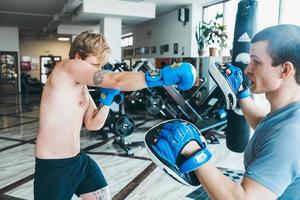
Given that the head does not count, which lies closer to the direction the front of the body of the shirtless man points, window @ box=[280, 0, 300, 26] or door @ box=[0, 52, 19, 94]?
the window

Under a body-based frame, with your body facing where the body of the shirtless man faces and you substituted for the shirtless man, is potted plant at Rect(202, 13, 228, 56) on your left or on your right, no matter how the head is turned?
on your left

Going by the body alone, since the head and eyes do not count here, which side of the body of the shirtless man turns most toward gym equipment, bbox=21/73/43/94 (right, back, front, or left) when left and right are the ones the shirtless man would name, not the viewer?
left

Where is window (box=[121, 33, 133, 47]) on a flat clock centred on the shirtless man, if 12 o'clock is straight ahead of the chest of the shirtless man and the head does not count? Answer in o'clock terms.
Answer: The window is roughly at 9 o'clock from the shirtless man.

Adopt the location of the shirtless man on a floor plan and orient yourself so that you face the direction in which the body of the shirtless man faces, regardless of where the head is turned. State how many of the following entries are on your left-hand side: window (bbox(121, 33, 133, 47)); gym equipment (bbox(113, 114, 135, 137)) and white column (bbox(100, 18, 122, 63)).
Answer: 3

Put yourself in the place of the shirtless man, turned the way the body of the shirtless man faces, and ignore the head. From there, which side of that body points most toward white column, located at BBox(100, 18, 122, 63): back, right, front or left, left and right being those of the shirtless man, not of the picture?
left

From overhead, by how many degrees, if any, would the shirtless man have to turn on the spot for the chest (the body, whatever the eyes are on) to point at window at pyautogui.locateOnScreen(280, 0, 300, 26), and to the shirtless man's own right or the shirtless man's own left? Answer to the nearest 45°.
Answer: approximately 45° to the shirtless man's own left

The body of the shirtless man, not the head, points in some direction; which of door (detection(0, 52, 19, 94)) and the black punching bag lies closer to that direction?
the black punching bag

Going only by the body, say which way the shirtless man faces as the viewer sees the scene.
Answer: to the viewer's right

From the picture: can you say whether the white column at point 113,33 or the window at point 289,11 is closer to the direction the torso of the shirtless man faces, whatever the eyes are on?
the window

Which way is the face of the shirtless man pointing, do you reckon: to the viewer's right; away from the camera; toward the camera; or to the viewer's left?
to the viewer's right
